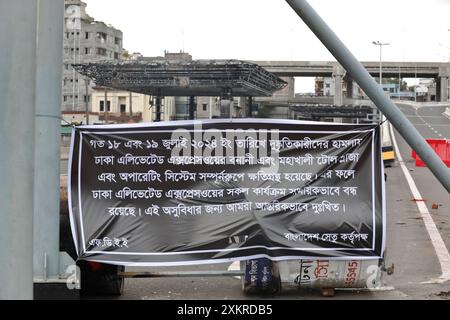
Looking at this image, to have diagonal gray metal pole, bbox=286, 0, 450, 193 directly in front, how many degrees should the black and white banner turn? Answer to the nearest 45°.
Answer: approximately 45° to its left

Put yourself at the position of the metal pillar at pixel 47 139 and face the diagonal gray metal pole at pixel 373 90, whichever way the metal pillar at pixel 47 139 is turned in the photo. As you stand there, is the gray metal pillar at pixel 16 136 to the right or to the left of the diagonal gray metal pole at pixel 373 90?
right

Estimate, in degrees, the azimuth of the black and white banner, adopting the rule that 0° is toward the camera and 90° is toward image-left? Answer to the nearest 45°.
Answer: approximately 0°

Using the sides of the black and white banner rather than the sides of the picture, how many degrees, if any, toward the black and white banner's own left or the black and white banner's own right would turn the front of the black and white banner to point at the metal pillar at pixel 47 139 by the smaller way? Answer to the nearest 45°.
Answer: approximately 90° to the black and white banner's own right

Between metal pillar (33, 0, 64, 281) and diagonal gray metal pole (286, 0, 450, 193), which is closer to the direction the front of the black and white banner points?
the diagonal gray metal pole

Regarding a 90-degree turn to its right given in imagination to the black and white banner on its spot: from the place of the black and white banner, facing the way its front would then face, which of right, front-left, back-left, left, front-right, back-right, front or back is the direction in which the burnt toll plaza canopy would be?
right
